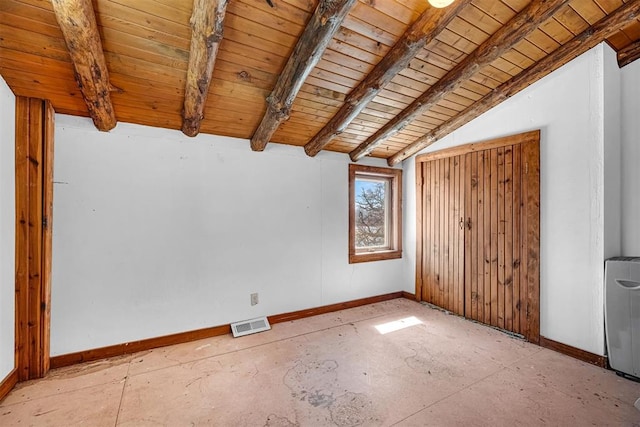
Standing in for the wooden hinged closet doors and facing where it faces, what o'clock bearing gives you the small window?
The small window is roughly at 2 o'clock from the wooden hinged closet doors.

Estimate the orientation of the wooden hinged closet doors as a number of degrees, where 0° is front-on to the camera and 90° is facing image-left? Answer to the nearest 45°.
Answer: approximately 45°

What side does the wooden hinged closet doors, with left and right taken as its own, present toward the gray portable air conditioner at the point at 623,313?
left

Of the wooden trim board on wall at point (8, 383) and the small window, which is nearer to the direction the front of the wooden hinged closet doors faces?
the wooden trim board on wall

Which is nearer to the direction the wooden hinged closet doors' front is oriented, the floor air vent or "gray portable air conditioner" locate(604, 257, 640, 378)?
the floor air vent

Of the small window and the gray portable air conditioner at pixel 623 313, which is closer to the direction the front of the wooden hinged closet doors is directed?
the small window

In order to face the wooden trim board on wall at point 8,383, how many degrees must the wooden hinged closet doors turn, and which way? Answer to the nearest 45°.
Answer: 0° — it already faces it

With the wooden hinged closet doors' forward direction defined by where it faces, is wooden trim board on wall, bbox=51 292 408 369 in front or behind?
in front
